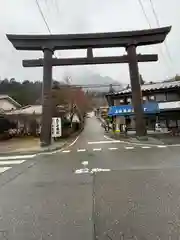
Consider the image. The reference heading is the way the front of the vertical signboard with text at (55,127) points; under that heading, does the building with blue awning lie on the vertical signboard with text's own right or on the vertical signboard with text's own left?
on the vertical signboard with text's own left

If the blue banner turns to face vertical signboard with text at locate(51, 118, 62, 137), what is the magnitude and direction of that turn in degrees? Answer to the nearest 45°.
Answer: approximately 45° to its right

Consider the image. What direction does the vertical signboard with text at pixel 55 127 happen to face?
toward the camera

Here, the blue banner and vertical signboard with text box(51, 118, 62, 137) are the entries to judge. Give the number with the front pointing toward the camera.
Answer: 2

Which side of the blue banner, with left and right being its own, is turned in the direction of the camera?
front
